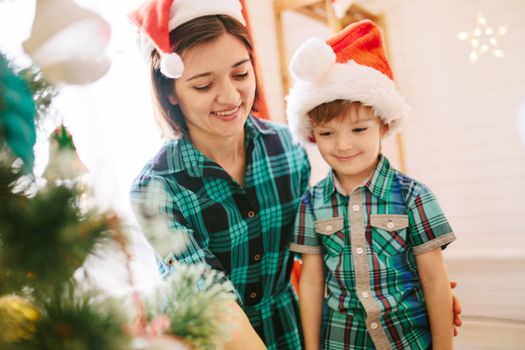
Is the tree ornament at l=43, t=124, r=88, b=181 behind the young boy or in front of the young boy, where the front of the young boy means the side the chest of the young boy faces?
in front

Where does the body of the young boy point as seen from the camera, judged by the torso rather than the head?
toward the camera

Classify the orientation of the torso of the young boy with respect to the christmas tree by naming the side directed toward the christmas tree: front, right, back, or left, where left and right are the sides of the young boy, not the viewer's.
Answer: front

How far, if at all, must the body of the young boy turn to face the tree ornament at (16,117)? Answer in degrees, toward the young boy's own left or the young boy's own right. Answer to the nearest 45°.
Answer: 0° — they already face it

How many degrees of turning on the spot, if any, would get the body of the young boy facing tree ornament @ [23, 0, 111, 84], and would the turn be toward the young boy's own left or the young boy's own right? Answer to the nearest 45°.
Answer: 0° — they already face it

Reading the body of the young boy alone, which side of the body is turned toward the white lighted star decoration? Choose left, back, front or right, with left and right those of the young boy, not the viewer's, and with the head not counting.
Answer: back
